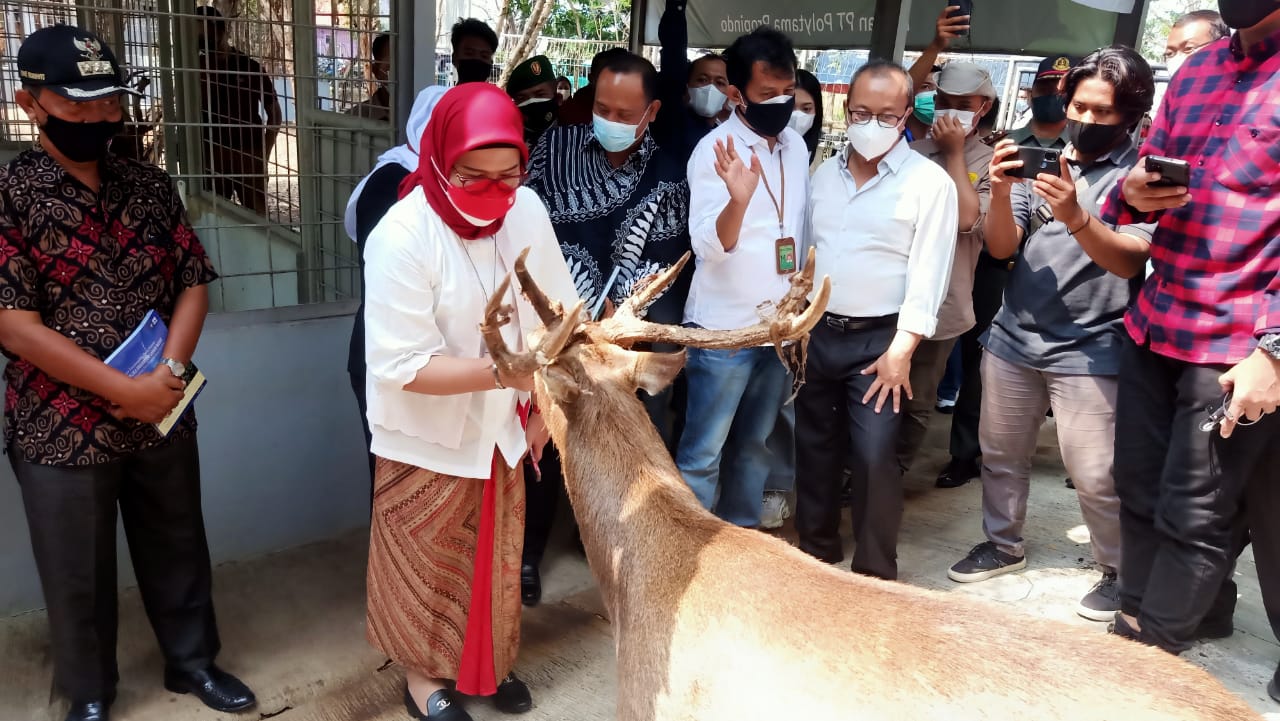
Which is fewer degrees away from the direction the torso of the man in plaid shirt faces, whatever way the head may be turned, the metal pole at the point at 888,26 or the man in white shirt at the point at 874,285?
the man in white shirt

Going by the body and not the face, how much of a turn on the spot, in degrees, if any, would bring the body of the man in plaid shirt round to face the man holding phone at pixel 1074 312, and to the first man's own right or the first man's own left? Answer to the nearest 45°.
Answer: approximately 90° to the first man's own right

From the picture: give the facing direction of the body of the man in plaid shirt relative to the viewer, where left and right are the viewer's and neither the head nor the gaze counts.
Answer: facing the viewer and to the left of the viewer

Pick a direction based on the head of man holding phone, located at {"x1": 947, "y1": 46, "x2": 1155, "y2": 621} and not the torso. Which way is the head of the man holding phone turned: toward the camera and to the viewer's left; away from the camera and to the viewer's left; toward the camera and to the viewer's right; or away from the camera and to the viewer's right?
toward the camera and to the viewer's left

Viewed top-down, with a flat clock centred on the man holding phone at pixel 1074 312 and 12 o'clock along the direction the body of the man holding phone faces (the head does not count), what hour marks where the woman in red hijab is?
The woman in red hijab is roughly at 12 o'clock from the man holding phone.

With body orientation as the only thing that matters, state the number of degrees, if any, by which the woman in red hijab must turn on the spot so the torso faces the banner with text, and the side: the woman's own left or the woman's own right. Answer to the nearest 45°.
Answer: approximately 90° to the woman's own left

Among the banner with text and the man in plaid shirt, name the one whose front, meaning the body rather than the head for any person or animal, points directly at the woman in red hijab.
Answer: the man in plaid shirt

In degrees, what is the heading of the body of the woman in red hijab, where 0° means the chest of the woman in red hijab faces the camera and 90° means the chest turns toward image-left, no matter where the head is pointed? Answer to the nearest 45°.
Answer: approximately 315°

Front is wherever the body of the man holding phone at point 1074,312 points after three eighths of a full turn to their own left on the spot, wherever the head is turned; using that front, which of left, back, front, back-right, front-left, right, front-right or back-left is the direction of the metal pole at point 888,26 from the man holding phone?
back-left

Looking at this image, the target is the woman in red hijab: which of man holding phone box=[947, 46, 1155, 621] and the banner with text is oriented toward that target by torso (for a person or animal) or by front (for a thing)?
the man holding phone

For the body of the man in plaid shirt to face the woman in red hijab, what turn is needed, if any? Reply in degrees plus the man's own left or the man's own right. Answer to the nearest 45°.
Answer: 0° — they already face them

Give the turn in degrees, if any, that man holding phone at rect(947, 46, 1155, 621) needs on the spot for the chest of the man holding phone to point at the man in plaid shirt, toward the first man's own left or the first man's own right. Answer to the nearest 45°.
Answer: approximately 90° to the first man's own left

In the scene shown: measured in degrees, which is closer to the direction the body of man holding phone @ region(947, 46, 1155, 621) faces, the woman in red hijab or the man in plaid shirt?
the woman in red hijab

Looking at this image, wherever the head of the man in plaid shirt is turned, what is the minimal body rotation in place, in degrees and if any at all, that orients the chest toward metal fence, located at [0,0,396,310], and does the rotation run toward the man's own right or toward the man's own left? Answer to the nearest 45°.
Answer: approximately 45° to the man's own right
